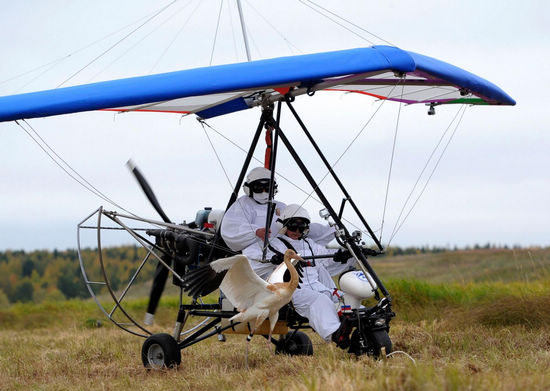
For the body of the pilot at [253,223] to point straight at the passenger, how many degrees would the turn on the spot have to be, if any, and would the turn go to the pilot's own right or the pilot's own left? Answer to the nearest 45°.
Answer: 0° — they already face them

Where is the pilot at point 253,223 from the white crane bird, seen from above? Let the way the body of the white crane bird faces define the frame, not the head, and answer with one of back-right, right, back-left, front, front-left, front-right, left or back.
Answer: left

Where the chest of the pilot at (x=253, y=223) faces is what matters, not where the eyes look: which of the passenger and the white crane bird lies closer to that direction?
the passenger

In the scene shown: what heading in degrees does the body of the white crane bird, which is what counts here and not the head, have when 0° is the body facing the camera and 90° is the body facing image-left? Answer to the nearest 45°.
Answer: approximately 270°

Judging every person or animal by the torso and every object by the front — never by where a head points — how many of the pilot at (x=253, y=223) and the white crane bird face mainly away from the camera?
0

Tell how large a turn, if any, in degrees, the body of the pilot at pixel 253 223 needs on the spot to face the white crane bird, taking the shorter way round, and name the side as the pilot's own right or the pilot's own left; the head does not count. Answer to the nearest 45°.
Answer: approximately 45° to the pilot's own right

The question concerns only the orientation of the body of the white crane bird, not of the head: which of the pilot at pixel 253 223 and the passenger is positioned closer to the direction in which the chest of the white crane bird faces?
the passenger
